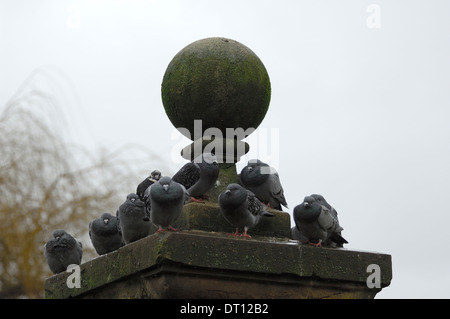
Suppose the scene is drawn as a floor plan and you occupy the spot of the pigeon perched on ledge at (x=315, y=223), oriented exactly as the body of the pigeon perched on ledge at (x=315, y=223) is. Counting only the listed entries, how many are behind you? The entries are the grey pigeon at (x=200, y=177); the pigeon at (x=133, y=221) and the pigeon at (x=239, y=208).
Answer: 0

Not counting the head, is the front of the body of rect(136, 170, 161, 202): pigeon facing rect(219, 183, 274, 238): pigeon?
no

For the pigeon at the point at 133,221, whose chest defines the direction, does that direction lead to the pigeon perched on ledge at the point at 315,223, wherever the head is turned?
no

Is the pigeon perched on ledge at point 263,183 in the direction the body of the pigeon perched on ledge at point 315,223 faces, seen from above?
no

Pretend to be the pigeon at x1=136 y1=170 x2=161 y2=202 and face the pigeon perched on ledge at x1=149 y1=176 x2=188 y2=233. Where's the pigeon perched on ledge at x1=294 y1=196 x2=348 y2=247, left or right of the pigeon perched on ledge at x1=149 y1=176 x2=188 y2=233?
left

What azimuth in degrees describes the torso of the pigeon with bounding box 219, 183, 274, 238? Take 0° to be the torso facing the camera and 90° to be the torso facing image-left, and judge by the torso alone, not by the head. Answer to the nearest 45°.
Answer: approximately 45°

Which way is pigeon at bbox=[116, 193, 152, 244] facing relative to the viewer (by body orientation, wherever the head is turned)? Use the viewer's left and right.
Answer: facing the viewer

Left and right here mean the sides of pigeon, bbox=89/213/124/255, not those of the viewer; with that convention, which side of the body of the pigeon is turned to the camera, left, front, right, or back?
front

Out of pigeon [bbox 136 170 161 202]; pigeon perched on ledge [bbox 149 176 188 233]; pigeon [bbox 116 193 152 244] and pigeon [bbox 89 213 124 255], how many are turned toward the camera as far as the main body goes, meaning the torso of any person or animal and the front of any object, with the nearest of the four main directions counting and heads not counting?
3

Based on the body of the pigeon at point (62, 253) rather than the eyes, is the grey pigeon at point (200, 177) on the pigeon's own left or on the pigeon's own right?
on the pigeon's own left

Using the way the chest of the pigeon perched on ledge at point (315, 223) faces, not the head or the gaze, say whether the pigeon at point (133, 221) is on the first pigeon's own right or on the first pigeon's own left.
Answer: on the first pigeon's own right

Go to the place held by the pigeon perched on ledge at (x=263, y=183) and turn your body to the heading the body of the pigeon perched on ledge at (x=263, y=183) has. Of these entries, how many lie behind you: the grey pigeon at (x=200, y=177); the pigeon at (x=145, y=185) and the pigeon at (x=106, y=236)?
0

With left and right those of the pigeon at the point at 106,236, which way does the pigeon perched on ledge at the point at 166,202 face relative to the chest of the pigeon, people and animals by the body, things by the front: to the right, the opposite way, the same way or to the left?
the same way
